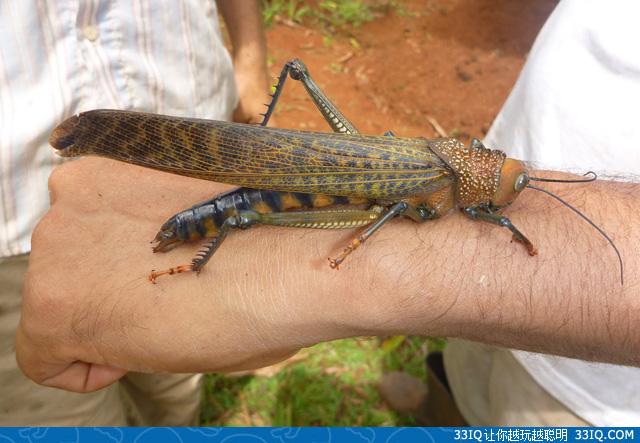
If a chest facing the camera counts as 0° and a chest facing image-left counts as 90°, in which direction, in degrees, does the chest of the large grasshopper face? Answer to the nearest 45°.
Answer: approximately 270°

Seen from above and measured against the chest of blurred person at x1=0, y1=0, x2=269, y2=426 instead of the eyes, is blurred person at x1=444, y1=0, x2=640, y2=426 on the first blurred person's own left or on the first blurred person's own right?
on the first blurred person's own left
